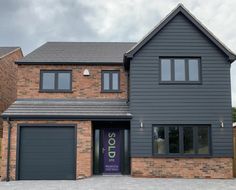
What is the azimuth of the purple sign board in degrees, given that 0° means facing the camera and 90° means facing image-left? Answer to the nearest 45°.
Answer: approximately 0°
